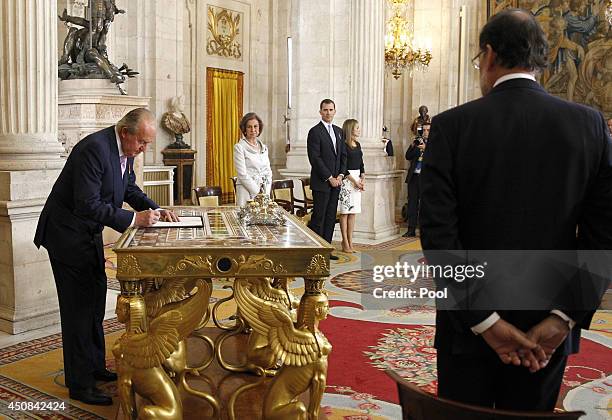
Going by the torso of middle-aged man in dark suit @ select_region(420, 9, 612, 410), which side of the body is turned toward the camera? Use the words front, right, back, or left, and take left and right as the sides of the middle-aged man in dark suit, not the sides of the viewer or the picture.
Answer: back

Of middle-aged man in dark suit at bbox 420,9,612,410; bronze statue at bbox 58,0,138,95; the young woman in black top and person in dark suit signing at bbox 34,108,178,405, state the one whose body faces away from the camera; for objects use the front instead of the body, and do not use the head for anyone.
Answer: middle-aged man in dark suit at bbox 420,9,612,410

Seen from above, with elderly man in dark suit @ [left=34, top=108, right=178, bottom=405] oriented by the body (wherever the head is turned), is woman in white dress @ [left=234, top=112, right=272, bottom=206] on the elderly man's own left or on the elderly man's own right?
on the elderly man's own left

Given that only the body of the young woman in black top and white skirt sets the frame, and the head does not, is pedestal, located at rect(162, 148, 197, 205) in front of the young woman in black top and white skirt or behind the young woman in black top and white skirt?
behind

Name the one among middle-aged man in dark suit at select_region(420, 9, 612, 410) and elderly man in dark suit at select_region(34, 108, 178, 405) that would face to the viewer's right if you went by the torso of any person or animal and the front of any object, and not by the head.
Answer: elderly man in dark suit at select_region(34, 108, 178, 405)

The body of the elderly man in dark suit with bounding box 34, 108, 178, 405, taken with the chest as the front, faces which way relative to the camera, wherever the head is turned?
to the viewer's right
